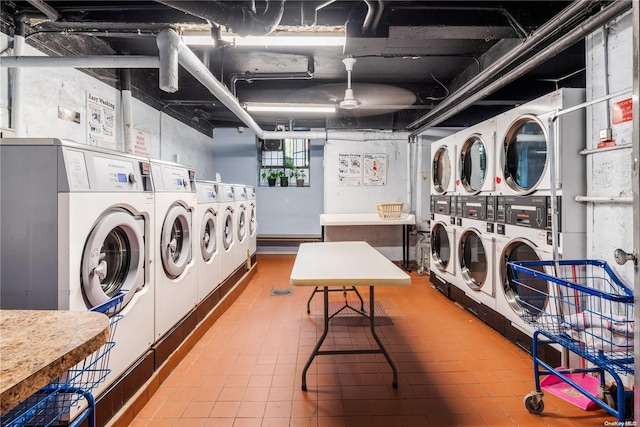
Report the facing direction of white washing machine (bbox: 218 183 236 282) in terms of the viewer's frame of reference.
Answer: facing to the right of the viewer

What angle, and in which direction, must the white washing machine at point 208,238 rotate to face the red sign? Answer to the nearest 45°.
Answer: approximately 45° to its right

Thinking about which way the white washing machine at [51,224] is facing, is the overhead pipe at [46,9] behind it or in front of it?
behind

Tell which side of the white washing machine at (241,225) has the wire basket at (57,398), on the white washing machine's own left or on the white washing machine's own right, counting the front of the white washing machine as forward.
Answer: on the white washing machine's own right

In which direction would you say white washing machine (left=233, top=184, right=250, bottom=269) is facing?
to the viewer's right

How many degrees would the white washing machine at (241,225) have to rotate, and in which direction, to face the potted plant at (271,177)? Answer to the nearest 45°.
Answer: approximately 90° to its left

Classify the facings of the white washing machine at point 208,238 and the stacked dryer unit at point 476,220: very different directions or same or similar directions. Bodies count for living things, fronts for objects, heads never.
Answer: very different directions

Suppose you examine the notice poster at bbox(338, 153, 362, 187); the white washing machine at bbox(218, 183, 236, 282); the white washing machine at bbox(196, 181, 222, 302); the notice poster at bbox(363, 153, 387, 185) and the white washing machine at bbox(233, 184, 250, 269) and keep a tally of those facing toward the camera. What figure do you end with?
2

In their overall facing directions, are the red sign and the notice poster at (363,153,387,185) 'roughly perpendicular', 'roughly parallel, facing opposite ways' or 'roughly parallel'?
roughly perpendicular

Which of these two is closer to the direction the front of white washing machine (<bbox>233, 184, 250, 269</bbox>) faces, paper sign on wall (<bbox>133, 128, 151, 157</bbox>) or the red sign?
the red sign

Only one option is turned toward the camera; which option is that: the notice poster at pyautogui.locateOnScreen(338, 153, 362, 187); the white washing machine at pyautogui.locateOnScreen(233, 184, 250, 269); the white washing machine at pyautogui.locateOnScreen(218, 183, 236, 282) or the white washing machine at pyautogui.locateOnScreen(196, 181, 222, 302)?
the notice poster

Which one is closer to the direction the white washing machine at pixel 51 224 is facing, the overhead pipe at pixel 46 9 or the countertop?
the countertop

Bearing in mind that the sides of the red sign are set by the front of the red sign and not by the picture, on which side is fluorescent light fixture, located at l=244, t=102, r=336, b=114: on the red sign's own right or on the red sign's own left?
on the red sign's own right

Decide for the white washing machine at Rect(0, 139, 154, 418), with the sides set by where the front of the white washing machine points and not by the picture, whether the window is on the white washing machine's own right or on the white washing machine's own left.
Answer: on the white washing machine's own left

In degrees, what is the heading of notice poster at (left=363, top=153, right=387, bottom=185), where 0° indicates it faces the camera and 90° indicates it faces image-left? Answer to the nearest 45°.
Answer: approximately 0°

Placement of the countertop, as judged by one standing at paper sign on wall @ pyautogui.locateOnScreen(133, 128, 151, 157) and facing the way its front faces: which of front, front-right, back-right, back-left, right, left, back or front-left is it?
front-right

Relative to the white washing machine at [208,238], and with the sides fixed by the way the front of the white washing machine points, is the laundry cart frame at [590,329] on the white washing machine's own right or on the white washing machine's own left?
on the white washing machine's own right
